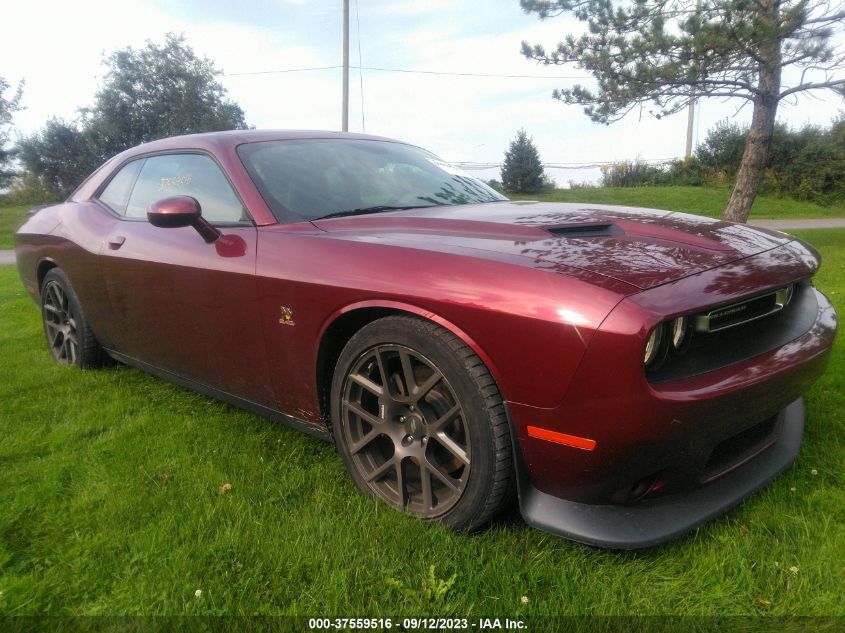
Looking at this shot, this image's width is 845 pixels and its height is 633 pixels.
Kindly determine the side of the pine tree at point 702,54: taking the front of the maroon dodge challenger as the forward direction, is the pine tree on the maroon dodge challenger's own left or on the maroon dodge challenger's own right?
on the maroon dodge challenger's own left

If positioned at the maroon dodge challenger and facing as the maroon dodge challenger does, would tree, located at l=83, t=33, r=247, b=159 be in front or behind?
behind

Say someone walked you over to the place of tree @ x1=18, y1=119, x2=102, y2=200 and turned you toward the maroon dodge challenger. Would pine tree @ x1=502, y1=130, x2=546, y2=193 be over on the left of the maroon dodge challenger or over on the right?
left

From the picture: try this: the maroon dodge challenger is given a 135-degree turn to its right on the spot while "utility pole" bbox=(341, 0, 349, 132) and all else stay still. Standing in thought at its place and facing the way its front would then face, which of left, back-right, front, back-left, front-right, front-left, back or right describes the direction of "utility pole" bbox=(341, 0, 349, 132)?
right

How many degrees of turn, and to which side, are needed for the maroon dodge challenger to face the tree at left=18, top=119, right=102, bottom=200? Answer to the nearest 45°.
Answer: approximately 180°

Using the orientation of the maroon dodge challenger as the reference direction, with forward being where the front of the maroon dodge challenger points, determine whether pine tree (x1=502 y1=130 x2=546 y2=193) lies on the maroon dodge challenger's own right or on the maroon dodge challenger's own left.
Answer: on the maroon dodge challenger's own left

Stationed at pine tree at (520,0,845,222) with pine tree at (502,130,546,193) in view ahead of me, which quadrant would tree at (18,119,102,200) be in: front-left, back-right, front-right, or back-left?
front-left
